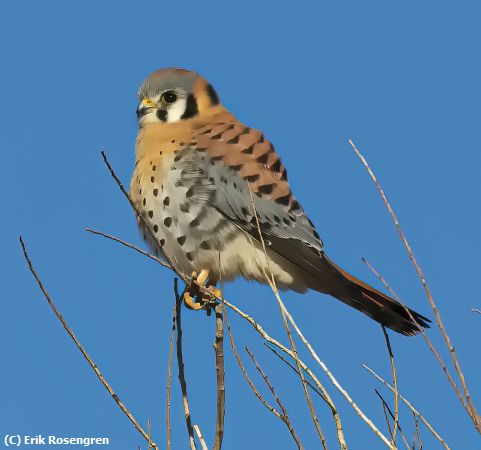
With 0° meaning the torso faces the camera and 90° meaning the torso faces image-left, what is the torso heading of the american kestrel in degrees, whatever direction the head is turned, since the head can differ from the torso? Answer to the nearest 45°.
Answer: approximately 90°
